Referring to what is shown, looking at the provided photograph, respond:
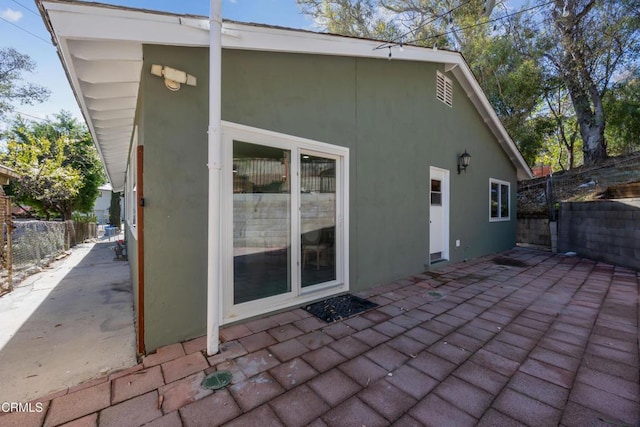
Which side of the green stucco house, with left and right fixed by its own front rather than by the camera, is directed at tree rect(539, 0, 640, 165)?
left

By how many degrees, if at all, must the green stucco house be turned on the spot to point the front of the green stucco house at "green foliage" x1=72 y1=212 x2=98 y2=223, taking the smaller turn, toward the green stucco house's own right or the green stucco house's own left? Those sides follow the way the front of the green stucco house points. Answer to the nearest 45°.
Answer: approximately 180°

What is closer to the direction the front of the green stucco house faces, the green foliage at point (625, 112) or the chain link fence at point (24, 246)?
the green foliage

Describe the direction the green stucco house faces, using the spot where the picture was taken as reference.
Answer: facing the viewer and to the right of the viewer

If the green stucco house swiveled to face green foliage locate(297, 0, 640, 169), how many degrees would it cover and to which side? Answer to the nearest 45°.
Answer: approximately 90° to its left

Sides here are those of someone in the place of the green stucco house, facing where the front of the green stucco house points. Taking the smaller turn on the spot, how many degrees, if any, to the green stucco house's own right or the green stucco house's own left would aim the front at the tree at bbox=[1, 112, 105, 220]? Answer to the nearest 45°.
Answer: approximately 180°

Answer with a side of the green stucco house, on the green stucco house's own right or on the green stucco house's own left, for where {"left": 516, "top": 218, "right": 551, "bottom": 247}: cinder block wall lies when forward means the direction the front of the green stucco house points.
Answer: on the green stucco house's own left

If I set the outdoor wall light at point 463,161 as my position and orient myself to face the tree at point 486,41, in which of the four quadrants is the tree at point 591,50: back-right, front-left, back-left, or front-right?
front-right

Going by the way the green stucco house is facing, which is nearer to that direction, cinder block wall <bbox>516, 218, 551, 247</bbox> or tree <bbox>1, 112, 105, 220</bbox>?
the cinder block wall

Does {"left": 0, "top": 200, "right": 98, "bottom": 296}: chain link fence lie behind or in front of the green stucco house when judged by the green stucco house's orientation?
behind

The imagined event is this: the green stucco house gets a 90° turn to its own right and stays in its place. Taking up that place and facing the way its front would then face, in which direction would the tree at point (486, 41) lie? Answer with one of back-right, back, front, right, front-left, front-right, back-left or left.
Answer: back

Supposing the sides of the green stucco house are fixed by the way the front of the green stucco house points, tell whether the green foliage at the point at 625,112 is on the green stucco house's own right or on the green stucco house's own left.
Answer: on the green stucco house's own left

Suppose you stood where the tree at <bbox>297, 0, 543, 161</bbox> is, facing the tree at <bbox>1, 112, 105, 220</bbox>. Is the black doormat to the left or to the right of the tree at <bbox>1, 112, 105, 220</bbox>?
left

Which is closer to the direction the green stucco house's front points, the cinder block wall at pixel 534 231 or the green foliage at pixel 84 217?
the cinder block wall

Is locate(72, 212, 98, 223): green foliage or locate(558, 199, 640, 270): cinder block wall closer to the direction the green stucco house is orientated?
the cinder block wall
